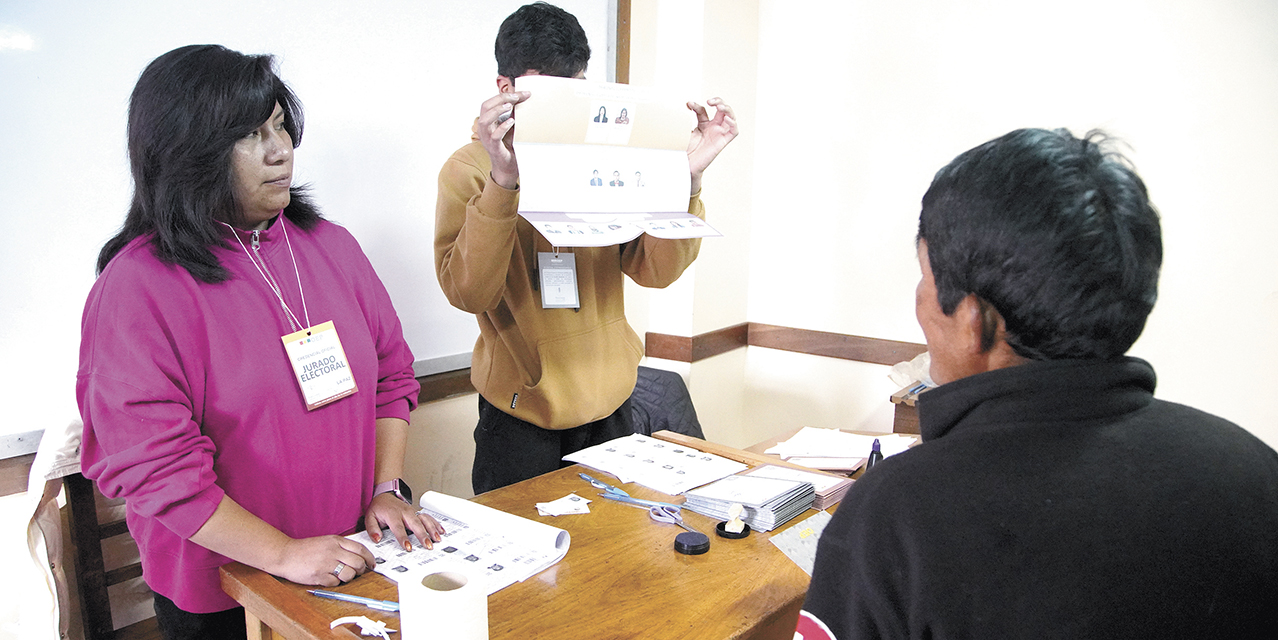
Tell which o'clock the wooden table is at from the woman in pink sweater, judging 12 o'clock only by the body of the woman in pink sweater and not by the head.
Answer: The wooden table is roughly at 12 o'clock from the woman in pink sweater.

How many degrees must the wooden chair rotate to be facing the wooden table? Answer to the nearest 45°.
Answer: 0° — it already faces it

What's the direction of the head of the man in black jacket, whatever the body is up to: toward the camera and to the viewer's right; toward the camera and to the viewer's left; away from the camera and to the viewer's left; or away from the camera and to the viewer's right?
away from the camera and to the viewer's left

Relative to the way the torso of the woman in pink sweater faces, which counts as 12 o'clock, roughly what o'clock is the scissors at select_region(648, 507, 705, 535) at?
The scissors is roughly at 11 o'clock from the woman in pink sweater.

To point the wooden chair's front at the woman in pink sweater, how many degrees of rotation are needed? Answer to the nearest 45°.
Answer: approximately 45° to its right

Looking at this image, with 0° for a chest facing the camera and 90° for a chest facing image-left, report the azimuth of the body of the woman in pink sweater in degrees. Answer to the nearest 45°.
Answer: approximately 315°

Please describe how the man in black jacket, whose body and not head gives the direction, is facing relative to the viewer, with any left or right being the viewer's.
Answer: facing away from the viewer and to the left of the viewer

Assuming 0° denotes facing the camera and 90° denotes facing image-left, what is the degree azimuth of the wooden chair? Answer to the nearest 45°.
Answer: approximately 315°

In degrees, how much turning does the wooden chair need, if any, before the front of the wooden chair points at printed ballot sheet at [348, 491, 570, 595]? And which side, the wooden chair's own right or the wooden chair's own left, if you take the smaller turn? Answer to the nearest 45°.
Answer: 0° — it already faces it
